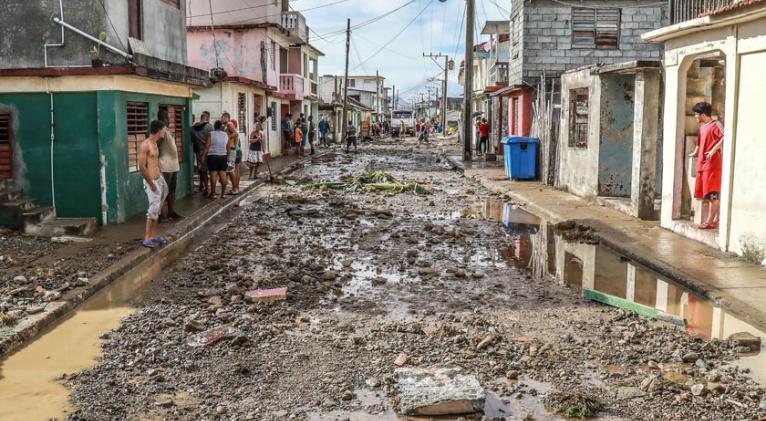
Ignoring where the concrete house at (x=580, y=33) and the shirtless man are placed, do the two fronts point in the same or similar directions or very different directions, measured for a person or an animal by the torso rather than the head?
very different directions

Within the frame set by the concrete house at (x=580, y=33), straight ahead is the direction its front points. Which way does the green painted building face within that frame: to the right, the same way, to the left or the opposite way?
the opposite way

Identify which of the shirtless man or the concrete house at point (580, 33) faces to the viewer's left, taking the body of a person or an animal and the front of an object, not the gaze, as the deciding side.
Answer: the concrete house

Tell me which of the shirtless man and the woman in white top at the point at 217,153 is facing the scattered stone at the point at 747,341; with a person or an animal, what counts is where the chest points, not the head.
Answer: the shirtless man

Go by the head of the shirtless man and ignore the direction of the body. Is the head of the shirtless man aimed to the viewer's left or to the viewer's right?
to the viewer's right

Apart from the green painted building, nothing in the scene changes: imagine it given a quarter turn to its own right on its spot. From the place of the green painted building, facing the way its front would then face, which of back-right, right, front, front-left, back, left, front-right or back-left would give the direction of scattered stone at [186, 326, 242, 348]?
front-left

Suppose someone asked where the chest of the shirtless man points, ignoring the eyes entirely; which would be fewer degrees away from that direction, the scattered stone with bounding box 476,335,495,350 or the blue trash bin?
the scattered stone

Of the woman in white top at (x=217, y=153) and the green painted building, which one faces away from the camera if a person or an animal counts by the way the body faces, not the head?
the woman in white top

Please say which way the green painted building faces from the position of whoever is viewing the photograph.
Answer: facing the viewer and to the right of the viewer

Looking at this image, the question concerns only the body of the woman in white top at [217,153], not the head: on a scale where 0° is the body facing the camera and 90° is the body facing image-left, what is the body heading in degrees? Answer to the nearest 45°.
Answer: approximately 180°

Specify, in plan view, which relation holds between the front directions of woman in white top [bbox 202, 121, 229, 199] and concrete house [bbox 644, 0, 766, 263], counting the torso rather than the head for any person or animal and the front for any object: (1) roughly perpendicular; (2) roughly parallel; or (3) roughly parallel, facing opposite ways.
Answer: roughly perpendicular

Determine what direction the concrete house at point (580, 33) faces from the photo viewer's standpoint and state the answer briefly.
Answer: facing to the left of the viewer

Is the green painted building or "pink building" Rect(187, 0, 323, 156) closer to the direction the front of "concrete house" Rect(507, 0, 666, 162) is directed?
the pink building
